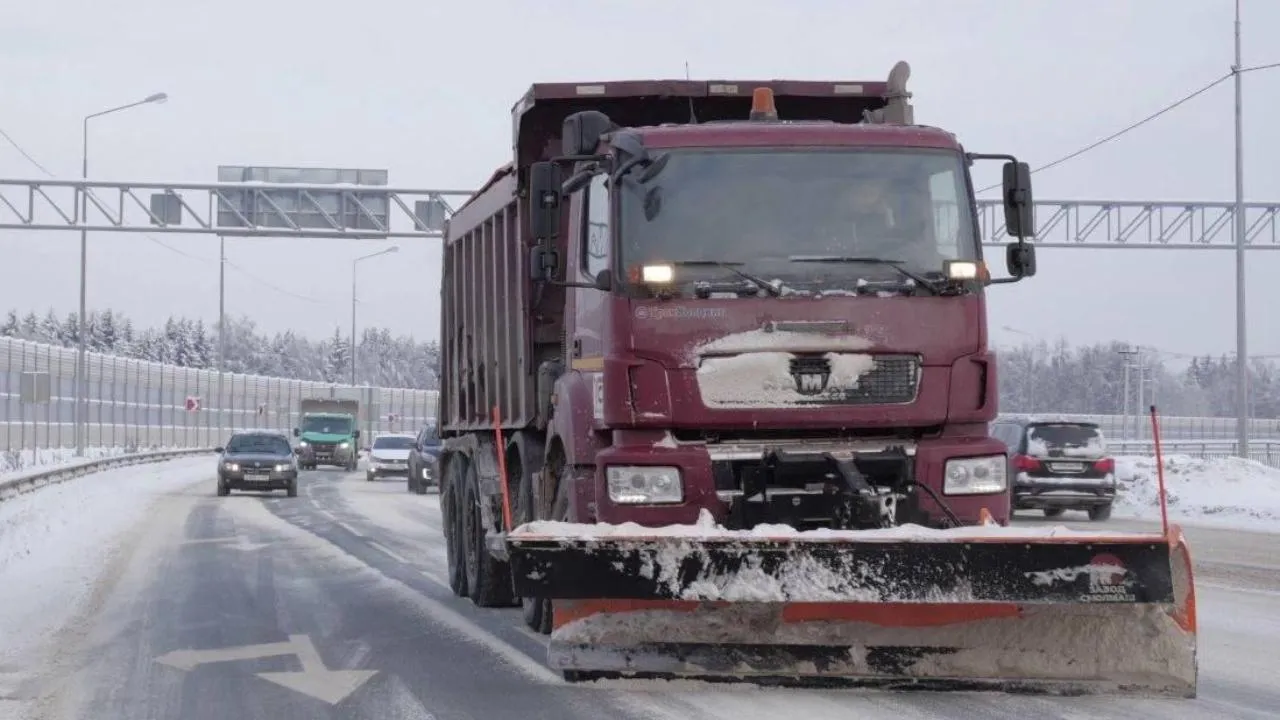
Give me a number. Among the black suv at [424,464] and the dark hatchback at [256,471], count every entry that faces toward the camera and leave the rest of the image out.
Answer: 2

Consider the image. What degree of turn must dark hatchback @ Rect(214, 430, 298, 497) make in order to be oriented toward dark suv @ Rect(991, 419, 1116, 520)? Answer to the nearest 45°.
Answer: approximately 45° to its left

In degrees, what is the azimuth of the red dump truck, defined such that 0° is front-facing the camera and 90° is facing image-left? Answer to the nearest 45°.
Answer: approximately 0°

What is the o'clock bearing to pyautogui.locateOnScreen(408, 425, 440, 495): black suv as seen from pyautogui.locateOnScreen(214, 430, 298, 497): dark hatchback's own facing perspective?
The black suv is roughly at 8 o'clock from the dark hatchback.

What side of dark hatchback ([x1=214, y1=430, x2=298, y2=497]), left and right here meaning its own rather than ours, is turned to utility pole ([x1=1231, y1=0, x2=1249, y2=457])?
left

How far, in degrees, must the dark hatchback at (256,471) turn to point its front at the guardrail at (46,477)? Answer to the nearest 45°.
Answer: approximately 90° to its right

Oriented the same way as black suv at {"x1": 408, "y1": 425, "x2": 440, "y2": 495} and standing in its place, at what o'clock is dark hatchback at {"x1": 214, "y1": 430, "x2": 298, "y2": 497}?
The dark hatchback is roughly at 2 o'clock from the black suv.
